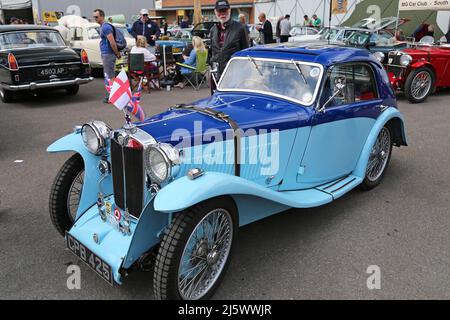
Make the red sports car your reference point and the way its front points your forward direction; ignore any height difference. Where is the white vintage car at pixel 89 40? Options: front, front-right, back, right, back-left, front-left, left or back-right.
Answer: front-right

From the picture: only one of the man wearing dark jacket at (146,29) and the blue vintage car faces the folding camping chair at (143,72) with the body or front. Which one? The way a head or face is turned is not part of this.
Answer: the man wearing dark jacket

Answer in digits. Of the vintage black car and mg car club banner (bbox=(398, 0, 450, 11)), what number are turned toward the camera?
1

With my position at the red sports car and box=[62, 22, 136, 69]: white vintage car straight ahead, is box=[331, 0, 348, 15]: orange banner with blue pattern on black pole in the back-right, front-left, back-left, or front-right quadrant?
front-right

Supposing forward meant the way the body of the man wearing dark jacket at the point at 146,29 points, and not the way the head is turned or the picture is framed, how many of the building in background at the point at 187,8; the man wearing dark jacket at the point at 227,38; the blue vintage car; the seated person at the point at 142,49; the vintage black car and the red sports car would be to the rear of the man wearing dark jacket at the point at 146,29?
1

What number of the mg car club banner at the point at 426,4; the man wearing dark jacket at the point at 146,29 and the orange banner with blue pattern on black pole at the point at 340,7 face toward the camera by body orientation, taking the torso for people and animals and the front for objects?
3

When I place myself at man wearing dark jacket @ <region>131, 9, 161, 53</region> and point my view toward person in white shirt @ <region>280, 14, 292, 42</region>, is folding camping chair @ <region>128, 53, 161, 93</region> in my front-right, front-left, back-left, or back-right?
back-right

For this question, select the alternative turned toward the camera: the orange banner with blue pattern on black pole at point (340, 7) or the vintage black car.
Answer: the orange banner with blue pattern on black pole

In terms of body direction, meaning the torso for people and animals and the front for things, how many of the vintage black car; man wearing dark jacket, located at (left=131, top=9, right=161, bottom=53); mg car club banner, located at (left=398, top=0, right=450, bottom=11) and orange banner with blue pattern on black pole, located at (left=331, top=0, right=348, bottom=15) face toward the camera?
3

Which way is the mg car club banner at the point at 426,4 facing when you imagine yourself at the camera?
facing the viewer

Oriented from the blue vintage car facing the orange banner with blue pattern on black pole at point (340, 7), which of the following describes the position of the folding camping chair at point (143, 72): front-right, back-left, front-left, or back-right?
front-left

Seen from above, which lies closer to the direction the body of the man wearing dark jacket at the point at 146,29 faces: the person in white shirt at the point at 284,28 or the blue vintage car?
the blue vintage car

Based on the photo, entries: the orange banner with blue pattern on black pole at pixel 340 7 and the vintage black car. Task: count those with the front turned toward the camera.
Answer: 1

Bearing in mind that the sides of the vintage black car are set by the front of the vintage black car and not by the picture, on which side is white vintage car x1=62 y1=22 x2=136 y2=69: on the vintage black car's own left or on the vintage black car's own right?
on the vintage black car's own right

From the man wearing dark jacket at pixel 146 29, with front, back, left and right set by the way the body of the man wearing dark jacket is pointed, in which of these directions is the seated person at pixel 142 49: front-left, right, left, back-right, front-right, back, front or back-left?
front

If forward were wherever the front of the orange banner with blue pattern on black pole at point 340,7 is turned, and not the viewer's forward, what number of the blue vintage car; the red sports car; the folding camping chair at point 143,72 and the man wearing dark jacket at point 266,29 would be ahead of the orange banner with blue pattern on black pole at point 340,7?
4

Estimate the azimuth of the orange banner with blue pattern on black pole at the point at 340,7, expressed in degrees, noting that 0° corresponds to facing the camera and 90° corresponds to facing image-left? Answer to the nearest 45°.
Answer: approximately 0°

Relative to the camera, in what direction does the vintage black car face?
facing away from the viewer and to the left of the viewer

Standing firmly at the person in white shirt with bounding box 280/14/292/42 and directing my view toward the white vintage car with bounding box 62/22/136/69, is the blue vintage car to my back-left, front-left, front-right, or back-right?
front-left

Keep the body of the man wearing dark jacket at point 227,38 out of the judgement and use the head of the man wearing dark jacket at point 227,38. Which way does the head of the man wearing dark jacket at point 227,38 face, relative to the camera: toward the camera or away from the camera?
toward the camera

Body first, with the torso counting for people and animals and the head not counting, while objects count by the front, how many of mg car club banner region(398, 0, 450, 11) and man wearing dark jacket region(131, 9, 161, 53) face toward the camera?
2
